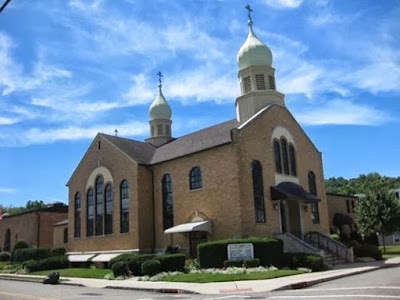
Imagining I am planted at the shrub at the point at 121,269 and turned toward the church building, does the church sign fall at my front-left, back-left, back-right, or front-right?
front-right

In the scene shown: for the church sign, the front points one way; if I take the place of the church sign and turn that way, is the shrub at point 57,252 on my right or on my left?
on my right

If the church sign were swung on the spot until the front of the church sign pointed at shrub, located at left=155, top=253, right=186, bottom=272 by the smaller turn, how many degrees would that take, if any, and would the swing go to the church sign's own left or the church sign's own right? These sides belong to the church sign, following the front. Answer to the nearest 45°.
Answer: approximately 90° to the church sign's own right

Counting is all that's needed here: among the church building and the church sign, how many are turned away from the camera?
0

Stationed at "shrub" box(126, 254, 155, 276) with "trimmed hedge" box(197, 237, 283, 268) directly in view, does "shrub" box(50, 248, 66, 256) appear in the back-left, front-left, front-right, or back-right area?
back-left

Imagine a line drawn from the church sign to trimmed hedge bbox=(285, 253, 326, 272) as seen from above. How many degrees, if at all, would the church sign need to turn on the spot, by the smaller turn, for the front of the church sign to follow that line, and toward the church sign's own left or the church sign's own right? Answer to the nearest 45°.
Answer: approximately 90° to the church sign's own left

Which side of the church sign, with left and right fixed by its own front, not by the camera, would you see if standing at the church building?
back

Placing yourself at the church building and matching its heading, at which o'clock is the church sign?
The church sign is roughly at 1 o'clock from the church building.

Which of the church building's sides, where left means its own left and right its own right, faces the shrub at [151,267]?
right

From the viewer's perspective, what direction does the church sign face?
toward the camera

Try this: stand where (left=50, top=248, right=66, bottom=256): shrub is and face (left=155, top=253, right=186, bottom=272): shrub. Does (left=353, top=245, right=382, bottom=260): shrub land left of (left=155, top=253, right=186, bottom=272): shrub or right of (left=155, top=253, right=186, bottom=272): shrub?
left

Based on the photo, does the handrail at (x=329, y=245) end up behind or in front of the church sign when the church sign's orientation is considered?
behind

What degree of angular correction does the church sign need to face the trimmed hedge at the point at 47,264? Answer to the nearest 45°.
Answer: approximately 135° to its right

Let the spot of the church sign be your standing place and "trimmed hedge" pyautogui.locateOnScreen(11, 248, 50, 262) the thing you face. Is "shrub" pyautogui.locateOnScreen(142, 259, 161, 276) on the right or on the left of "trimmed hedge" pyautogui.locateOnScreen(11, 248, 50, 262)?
left

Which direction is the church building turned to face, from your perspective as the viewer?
facing the viewer and to the right of the viewer

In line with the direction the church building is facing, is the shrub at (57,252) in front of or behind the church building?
behind
